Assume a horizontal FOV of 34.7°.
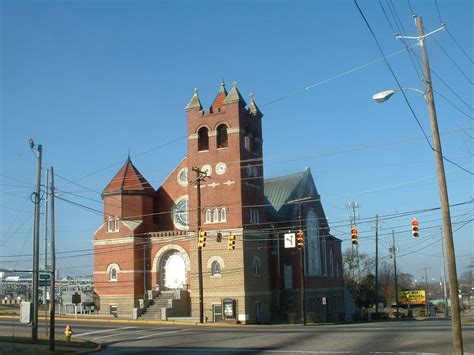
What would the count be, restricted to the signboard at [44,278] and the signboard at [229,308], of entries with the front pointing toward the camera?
2

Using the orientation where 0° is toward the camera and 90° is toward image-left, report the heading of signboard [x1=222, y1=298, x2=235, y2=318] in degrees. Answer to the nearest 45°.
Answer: approximately 0°

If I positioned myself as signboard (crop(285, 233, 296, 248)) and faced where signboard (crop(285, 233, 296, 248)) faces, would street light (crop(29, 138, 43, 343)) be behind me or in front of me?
in front

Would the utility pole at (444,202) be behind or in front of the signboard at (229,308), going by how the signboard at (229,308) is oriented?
in front

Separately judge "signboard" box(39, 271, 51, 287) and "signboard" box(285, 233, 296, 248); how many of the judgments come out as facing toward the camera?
2

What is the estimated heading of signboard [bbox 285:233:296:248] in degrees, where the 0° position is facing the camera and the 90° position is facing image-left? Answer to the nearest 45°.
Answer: approximately 0°

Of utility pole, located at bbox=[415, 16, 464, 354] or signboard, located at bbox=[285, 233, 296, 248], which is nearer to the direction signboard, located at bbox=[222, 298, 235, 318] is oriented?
the utility pole

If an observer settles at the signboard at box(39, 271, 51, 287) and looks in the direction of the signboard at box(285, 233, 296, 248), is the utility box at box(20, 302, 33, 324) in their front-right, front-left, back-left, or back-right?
back-right

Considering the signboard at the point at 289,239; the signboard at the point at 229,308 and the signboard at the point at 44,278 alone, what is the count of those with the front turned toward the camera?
3

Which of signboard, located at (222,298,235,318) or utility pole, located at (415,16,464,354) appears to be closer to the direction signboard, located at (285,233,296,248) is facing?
the utility pole
